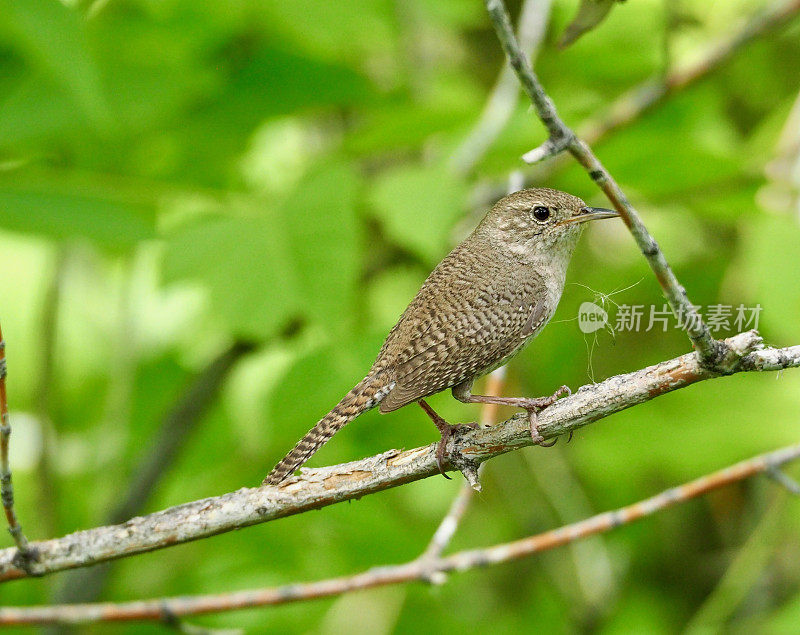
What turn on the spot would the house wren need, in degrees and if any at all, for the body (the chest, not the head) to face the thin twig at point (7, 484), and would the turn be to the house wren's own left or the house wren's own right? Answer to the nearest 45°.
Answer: approximately 180°

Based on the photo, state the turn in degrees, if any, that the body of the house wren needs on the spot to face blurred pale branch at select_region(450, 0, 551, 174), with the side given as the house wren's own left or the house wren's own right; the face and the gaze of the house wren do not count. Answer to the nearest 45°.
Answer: approximately 90° to the house wren's own left

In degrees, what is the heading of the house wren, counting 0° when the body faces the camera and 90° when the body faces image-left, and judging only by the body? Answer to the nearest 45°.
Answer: approximately 270°

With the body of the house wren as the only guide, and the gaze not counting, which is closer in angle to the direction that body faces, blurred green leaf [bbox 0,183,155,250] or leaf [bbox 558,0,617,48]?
the leaf

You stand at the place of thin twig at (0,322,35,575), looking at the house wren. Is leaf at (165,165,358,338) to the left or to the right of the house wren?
left

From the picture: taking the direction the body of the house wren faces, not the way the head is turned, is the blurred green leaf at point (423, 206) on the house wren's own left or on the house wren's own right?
on the house wren's own left

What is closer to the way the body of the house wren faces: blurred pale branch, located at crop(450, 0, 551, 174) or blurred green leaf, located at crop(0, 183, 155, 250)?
the blurred pale branch
